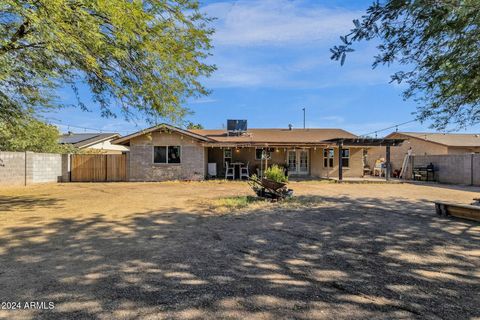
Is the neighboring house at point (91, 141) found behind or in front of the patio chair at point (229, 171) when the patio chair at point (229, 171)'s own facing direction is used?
behind

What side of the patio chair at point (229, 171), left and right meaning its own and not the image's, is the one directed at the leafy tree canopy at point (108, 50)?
right
